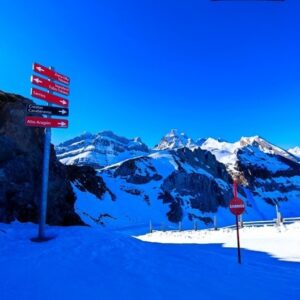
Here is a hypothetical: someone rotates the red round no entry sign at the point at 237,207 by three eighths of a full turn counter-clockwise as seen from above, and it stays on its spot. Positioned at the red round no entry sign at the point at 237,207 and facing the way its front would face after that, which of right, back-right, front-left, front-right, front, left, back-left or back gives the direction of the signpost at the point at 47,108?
back-left

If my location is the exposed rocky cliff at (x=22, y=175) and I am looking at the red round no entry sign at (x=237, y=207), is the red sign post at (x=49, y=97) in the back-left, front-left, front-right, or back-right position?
front-right

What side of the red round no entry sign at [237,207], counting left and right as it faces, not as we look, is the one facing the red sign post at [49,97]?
right

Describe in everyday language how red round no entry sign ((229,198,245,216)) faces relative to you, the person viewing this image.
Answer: facing the viewer

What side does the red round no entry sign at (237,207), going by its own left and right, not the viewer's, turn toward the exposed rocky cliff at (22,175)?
right
